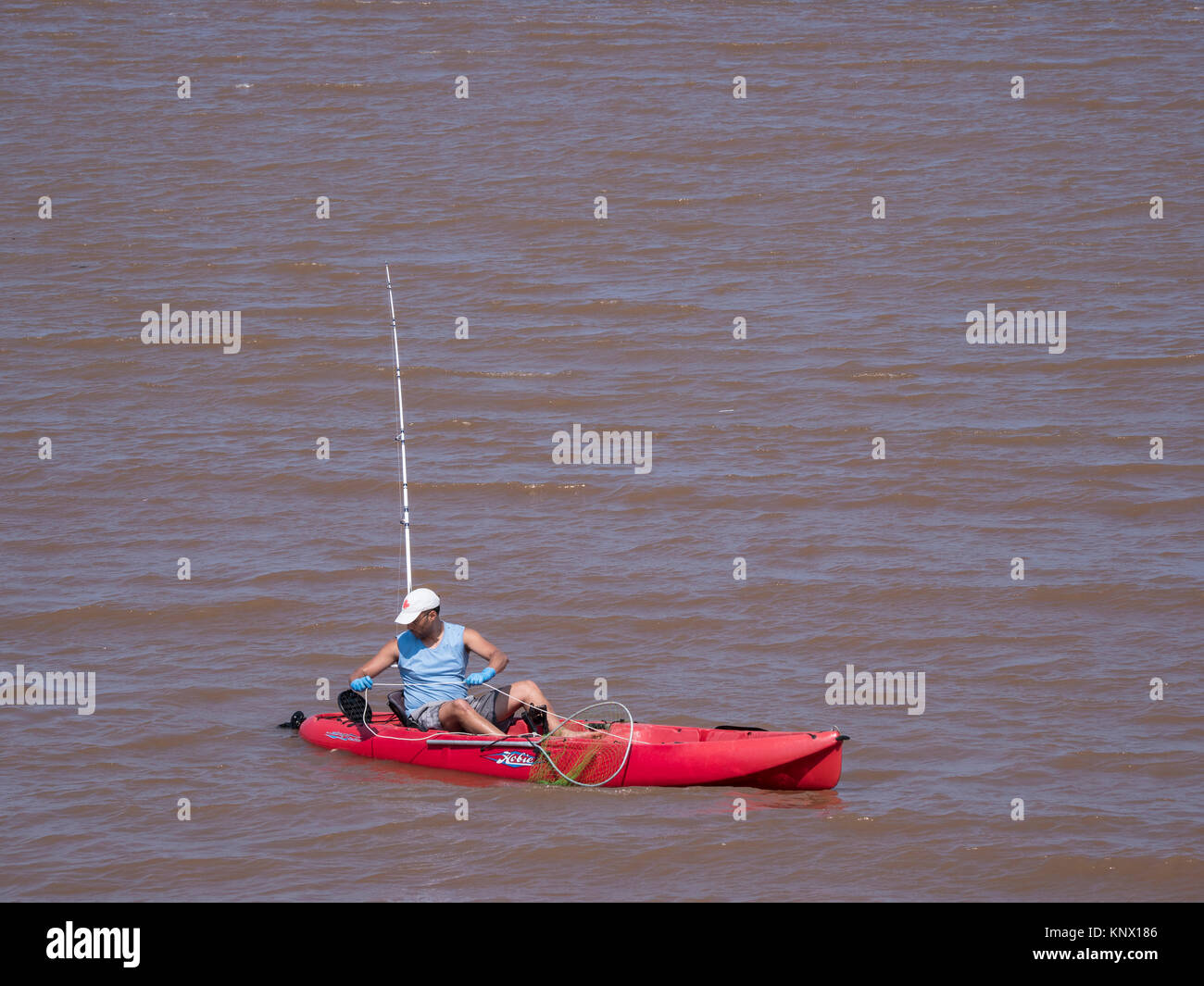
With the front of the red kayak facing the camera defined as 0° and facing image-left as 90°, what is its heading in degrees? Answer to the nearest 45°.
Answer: approximately 315°
